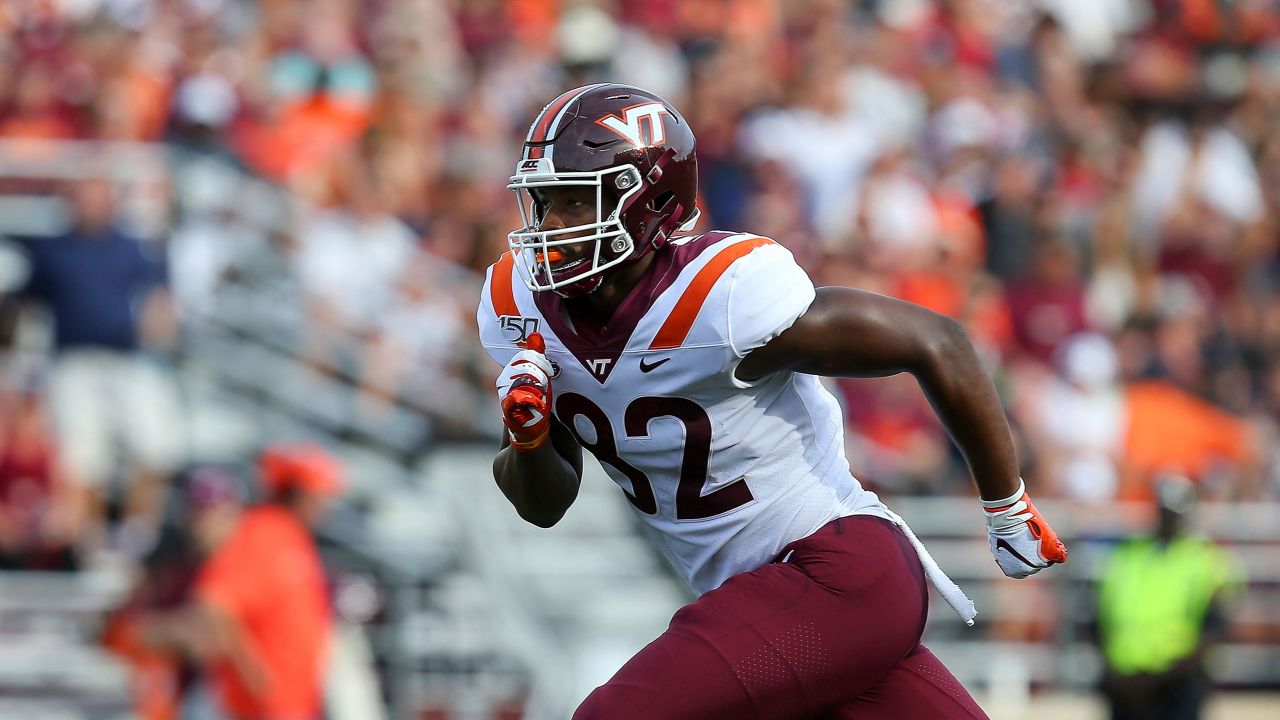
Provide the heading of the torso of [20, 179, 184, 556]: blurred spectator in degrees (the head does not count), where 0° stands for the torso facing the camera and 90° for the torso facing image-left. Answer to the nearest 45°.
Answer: approximately 0°

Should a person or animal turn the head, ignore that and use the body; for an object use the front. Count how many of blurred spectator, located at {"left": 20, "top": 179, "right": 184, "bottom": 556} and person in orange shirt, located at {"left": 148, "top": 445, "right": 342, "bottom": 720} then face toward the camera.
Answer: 1

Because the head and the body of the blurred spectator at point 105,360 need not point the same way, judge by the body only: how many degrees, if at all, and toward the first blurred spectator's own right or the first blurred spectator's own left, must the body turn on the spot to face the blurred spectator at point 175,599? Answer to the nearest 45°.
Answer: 0° — they already face them

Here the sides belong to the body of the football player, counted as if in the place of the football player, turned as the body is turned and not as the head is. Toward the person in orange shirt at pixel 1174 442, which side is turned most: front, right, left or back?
back

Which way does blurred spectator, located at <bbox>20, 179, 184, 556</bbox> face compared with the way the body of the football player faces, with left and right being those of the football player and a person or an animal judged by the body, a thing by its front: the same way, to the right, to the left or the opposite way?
to the left
